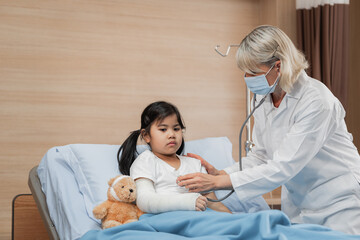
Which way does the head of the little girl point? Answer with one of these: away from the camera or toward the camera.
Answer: toward the camera

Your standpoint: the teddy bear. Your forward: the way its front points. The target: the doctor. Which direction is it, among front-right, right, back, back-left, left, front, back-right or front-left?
front-left

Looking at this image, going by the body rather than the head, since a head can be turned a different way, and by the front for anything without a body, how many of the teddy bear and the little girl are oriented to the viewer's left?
0

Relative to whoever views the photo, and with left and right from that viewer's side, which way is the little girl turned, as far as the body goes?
facing the viewer and to the right of the viewer

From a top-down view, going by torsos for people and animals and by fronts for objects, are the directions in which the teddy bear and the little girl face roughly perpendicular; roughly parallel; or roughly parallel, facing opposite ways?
roughly parallel

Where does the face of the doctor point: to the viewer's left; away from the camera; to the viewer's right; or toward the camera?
to the viewer's left
